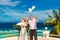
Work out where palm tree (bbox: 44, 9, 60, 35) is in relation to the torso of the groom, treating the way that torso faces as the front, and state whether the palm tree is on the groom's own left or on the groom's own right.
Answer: on the groom's own left

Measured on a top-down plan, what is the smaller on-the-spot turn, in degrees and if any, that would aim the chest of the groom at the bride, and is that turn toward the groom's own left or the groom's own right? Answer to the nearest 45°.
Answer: approximately 90° to the groom's own right

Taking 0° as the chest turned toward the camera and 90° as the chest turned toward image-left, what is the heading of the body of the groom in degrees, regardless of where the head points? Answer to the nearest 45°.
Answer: approximately 0°
